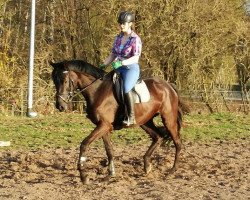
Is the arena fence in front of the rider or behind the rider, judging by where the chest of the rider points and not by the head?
behind

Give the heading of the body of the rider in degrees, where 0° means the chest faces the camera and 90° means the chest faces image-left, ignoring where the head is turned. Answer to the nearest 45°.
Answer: approximately 45°

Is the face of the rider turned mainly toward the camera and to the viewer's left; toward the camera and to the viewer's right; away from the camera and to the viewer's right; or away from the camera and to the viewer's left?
toward the camera and to the viewer's left
